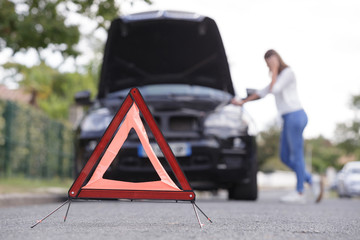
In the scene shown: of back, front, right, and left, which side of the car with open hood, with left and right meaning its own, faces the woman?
left

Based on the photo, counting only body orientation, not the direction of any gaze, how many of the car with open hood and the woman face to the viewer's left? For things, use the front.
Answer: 1

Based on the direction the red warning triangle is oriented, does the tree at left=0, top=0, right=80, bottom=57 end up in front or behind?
behind

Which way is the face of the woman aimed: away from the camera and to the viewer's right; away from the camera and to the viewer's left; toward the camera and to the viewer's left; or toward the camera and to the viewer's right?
toward the camera and to the viewer's left

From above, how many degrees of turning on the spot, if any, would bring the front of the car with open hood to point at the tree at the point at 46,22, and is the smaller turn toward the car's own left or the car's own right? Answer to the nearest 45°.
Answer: approximately 135° to the car's own right

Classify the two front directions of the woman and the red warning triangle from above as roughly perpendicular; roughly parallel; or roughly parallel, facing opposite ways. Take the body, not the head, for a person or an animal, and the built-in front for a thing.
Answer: roughly perpendicular

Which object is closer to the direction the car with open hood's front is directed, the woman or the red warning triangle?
the red warning triangle

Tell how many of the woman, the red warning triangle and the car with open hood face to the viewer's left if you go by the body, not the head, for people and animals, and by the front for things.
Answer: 1

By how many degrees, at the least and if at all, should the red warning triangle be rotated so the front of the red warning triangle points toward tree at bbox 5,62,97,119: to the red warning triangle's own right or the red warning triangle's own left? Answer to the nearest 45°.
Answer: approximately 180°

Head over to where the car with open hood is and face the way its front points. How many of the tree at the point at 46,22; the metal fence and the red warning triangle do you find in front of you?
1

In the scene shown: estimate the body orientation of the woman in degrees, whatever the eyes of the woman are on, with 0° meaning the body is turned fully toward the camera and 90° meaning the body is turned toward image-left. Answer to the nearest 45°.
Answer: approximately 90°

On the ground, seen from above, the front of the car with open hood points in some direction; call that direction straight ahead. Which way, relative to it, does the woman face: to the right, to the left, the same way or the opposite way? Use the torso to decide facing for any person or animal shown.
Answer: to the right
